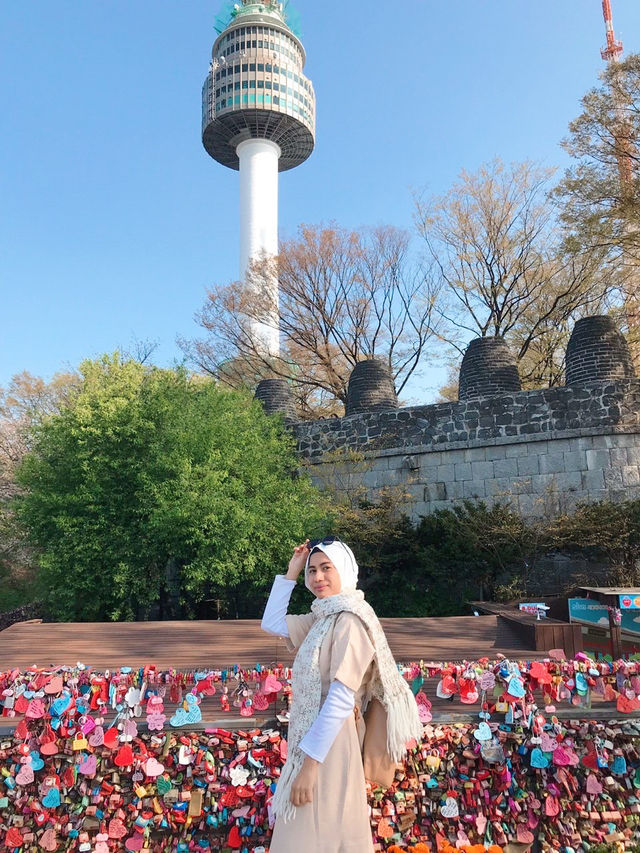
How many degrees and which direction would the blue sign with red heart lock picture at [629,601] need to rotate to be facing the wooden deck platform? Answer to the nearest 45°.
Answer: approximately 90° to its right

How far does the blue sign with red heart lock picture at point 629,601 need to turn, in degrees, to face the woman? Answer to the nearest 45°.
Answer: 0° — it already faces them

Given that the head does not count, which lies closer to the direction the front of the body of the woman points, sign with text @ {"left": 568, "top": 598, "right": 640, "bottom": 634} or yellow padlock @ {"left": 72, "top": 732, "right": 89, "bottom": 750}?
the yellow padlock

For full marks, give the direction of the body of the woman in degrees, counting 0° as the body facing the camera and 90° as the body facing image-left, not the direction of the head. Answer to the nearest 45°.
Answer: approximately 45°

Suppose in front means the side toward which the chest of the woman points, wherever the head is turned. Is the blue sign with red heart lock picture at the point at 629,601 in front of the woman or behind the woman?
behind

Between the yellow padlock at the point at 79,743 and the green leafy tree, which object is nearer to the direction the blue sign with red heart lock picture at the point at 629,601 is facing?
the yellow padlock
